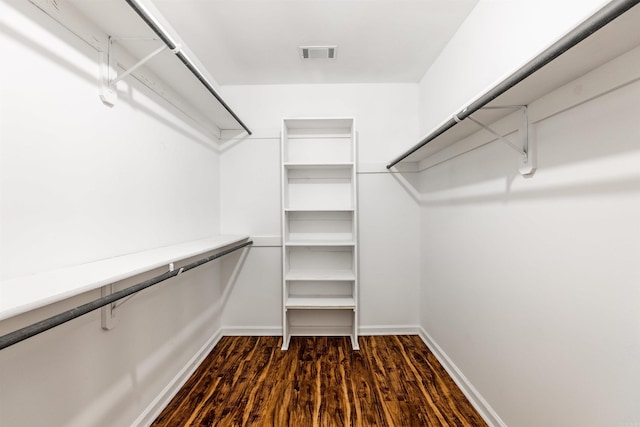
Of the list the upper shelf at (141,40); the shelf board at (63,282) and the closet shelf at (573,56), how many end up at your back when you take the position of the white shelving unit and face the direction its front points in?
0

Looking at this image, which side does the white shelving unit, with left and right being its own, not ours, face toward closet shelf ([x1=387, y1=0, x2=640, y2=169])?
front

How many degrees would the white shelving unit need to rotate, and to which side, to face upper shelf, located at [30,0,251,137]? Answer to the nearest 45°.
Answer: approximately 45° to its right

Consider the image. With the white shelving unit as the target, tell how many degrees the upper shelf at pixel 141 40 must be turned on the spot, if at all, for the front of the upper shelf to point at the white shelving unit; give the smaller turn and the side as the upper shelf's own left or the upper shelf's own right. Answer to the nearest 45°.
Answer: approximately 45° to the upper shelf's own left

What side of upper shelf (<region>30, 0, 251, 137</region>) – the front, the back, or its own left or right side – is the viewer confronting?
right

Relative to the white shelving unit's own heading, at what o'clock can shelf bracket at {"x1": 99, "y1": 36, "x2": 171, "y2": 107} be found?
The shelf bracket is roughly at 1 o'clock from the white shelving unit.

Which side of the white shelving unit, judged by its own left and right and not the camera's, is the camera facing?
front

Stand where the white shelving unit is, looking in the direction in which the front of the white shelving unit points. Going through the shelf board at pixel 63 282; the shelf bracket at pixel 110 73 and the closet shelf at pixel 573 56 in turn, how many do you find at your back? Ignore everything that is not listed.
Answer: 0

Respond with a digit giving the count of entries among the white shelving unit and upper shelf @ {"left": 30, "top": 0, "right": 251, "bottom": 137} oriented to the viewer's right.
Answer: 1

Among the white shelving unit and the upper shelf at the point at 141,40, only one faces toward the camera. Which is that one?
the white shelving unit
